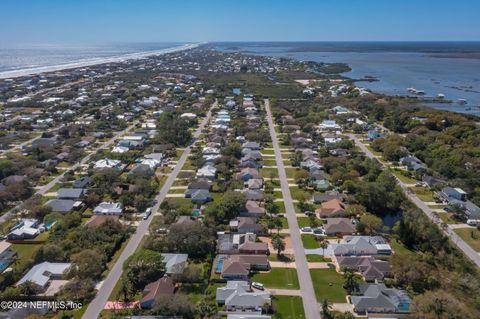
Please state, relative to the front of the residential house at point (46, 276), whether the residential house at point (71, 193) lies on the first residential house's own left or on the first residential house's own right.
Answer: on the first residential house's own left

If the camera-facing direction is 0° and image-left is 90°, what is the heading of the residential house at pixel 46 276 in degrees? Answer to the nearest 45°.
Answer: approximately 315°

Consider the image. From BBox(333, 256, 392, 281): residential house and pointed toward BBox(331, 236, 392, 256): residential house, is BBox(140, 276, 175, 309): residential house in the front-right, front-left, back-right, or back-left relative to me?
back-left

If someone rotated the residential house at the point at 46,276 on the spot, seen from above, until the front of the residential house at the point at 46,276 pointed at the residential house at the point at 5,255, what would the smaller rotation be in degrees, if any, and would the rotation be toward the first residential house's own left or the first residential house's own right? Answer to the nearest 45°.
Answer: approximately 180°

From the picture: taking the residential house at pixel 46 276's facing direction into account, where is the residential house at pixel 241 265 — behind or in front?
in front

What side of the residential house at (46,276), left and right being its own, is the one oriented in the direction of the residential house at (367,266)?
front

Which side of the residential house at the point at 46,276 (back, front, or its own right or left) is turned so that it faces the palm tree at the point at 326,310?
front

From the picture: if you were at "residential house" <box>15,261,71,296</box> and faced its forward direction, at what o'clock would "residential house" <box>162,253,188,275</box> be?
"residential house" <box>162,253,188,275</box> is roughly at 11 o'clock from "residential house" <box>15,261,71,296</box>.

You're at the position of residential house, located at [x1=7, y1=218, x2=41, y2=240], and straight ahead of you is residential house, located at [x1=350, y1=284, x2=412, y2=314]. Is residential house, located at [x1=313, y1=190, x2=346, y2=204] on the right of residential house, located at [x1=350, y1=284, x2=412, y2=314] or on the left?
left

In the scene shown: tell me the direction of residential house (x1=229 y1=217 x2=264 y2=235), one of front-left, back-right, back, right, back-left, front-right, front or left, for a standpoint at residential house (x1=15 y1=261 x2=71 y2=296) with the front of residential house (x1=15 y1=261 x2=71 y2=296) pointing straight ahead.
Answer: front-left

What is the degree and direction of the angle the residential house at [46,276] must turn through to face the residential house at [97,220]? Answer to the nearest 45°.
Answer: approximately 90° to its left

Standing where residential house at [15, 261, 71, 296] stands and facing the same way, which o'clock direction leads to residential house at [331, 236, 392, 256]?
residential house at [331, 236, 392, 256] is roughly at 11 o'clock from residential house at [15, 261, 71, 296].

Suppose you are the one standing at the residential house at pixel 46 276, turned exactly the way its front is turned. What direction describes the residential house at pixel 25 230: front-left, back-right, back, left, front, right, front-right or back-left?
back-left

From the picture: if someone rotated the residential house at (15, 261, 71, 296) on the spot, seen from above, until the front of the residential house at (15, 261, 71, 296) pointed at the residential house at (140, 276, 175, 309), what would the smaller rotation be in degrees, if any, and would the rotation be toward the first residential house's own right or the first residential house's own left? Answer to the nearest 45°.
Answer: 0° — it already faces it

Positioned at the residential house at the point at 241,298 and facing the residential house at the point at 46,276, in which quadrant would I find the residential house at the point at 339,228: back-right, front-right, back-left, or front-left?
back-right

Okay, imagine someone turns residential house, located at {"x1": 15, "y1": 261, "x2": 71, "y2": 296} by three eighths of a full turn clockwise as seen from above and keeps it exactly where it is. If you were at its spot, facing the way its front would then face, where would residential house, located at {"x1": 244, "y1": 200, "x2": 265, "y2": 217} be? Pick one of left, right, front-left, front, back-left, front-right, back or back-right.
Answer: back

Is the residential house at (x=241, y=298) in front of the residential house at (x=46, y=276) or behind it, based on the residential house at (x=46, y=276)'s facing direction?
in front

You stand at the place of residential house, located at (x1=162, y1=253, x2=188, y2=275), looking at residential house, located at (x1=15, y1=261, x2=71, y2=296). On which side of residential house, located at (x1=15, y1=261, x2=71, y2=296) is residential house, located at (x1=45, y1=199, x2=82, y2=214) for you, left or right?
right

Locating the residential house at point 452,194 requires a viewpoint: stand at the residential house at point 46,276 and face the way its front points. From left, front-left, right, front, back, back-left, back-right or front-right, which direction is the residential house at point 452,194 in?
front-left

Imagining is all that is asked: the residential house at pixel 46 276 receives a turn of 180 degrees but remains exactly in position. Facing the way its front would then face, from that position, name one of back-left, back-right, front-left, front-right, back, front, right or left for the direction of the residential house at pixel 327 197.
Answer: back-right

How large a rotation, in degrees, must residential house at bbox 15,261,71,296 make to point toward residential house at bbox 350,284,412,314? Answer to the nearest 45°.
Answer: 0° — it already faces it
